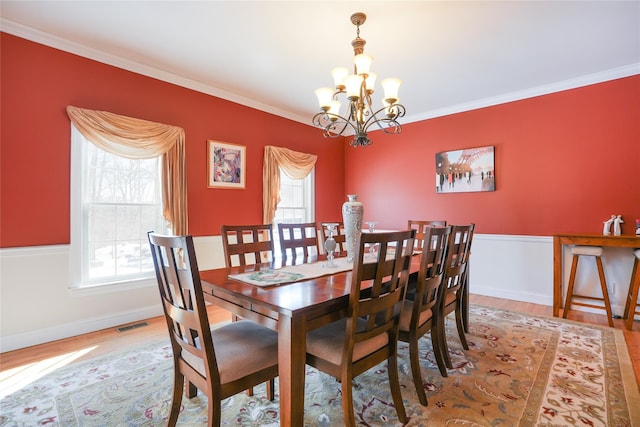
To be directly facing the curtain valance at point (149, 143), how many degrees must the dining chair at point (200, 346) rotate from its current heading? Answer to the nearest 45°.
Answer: approximately 45° to its left

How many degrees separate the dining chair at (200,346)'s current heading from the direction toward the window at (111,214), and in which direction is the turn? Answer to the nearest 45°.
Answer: approximately 90° to its left

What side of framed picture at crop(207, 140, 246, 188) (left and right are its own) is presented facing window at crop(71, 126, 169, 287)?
right

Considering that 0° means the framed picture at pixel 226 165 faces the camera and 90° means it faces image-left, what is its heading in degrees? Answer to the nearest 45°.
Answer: approximately 315°

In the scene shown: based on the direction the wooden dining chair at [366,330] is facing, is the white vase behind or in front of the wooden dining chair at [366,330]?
in front

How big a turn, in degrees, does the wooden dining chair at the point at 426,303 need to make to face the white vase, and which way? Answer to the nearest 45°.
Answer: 0° — it already faces it

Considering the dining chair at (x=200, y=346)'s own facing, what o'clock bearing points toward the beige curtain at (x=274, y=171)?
The beige curtain is roughly at 11 o'clock from the dining chair.

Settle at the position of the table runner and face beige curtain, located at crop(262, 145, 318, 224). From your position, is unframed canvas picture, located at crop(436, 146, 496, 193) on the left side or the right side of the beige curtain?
right

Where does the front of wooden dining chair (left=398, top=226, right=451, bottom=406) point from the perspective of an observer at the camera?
facing away from the viewer and to the left of the viewer

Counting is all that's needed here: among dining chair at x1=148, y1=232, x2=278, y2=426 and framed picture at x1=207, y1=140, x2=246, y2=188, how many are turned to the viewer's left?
0

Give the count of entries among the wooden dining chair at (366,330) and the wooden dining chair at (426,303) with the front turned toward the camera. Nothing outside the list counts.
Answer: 0

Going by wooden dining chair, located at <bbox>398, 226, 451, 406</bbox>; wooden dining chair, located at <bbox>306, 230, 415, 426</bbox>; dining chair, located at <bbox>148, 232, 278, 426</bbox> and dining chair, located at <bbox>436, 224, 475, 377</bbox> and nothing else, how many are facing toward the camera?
0

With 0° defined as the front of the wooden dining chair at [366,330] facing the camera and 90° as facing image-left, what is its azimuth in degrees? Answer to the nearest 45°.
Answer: approximately 135°

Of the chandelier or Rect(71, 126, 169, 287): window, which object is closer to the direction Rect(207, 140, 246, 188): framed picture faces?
the chandelier

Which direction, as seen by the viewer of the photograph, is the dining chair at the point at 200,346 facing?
facing away from the viewer and to the right of the viewer

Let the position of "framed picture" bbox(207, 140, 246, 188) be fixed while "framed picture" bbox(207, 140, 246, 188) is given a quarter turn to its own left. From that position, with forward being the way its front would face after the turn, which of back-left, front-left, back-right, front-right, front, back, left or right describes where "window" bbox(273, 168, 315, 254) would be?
front
